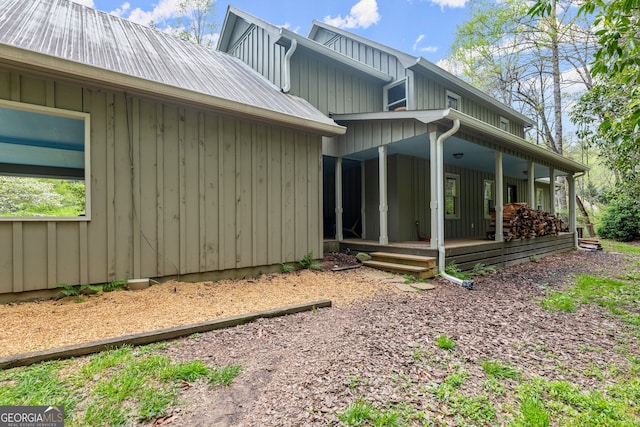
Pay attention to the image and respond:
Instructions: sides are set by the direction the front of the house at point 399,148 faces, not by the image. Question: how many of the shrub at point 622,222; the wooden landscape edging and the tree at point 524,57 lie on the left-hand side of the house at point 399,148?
2

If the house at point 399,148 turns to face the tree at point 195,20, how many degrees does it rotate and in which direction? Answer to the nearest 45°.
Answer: approximately 180°

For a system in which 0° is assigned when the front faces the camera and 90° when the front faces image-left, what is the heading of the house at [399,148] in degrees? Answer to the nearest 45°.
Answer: approximately 315°

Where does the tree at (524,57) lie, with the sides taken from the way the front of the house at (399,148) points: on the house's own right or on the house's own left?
on the house's own left

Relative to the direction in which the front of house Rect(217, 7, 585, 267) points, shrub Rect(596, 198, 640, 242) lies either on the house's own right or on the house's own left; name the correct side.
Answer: on the house's own left
